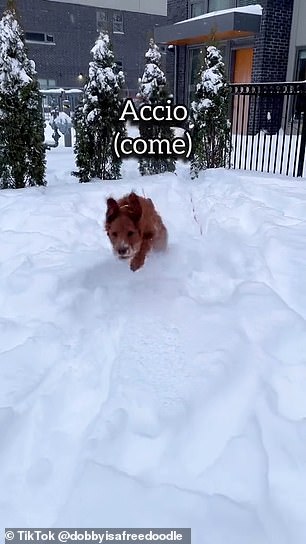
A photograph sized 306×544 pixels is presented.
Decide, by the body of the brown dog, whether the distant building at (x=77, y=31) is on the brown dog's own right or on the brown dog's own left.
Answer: on the brown dog's own right

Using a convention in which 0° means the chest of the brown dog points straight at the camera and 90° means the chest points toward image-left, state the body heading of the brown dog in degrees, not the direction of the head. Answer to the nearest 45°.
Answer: approximately 45°

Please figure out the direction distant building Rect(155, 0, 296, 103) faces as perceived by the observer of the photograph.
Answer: facing the viewer and to the left of the viewer

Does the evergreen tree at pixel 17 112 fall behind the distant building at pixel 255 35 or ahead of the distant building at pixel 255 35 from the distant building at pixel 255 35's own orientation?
ahead

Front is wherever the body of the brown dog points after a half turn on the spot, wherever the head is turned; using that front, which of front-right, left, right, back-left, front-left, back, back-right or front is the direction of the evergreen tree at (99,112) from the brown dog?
front-left

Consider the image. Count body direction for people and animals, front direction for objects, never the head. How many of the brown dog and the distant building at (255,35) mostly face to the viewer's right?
0

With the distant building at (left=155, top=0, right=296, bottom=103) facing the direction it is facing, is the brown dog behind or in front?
in front

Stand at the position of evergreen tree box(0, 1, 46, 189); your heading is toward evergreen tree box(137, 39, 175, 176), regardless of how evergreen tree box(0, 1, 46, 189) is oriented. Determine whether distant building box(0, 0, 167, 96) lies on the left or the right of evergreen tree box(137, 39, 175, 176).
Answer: left
